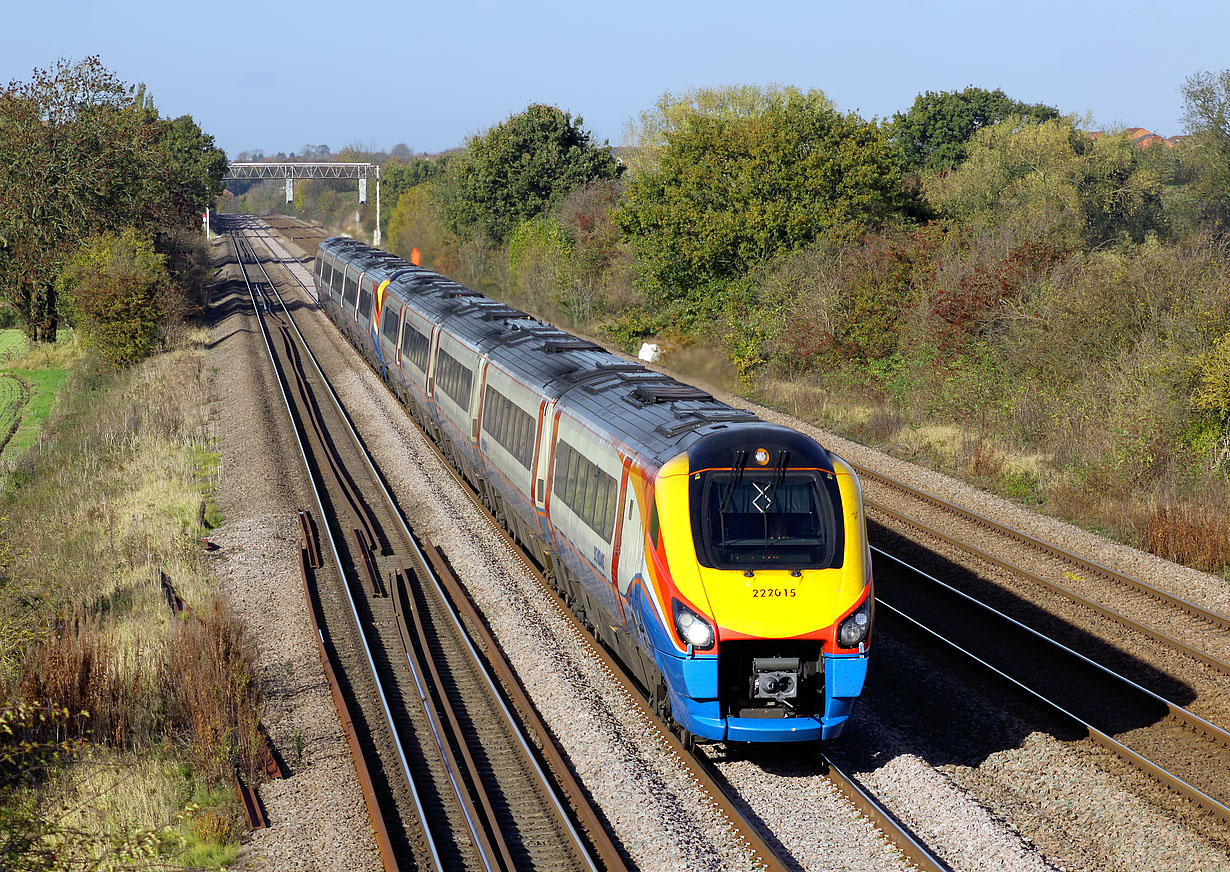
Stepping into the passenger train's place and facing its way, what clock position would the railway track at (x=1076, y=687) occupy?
The railway track is roughly at 11 o'clock from the passenger train.

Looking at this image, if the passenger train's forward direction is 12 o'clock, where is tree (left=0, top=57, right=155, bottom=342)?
The tree is roughly at 5 o'clock from the passenger train.

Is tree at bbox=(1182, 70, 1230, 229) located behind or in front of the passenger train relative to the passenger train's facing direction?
behind

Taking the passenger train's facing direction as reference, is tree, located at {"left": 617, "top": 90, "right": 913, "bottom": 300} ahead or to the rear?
to the rear

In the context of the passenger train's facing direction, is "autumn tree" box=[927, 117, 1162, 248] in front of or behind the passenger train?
behind

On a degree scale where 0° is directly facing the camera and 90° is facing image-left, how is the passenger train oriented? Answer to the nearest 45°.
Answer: approximately 0°

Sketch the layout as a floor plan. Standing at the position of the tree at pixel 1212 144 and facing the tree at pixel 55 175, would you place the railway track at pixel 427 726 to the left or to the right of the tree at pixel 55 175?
left

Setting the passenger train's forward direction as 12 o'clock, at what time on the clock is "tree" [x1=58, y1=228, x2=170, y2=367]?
The tree is roughly at 5 o'clock from the passenger train.
